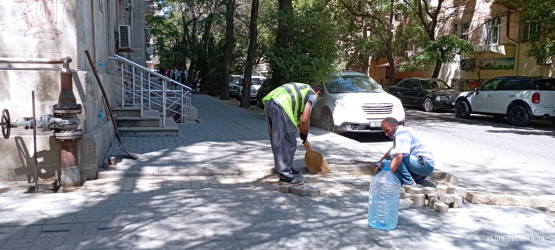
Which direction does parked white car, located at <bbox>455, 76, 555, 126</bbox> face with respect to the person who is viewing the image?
facing away from the viewer and to the left of the viewer

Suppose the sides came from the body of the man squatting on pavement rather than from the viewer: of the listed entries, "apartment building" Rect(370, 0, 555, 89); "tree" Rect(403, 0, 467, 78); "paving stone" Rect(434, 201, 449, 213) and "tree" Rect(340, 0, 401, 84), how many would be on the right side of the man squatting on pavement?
3

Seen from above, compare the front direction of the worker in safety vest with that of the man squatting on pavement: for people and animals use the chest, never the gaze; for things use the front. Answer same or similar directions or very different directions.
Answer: very different directions

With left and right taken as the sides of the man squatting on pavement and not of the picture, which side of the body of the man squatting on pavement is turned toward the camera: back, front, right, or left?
left

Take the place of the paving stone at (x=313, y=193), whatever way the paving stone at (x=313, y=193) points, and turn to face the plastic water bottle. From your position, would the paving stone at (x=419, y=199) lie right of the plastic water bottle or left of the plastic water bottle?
left

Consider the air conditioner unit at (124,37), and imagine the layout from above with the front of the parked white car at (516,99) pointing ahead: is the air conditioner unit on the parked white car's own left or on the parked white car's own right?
on the parked white car's own left

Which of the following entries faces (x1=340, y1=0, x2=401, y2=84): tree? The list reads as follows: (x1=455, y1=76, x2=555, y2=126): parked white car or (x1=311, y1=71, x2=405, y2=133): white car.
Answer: the parked white car

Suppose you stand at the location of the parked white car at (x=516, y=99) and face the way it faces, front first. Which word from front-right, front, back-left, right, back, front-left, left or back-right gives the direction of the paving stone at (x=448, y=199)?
back-left

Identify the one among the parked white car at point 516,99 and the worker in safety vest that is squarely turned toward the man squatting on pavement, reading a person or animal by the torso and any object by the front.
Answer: the worker in safety vest

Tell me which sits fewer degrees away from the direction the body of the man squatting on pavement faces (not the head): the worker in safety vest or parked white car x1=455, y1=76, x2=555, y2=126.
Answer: the worker in safety vest

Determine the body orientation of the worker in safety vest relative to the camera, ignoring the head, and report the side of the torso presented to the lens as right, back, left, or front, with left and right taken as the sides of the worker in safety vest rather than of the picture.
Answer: right
